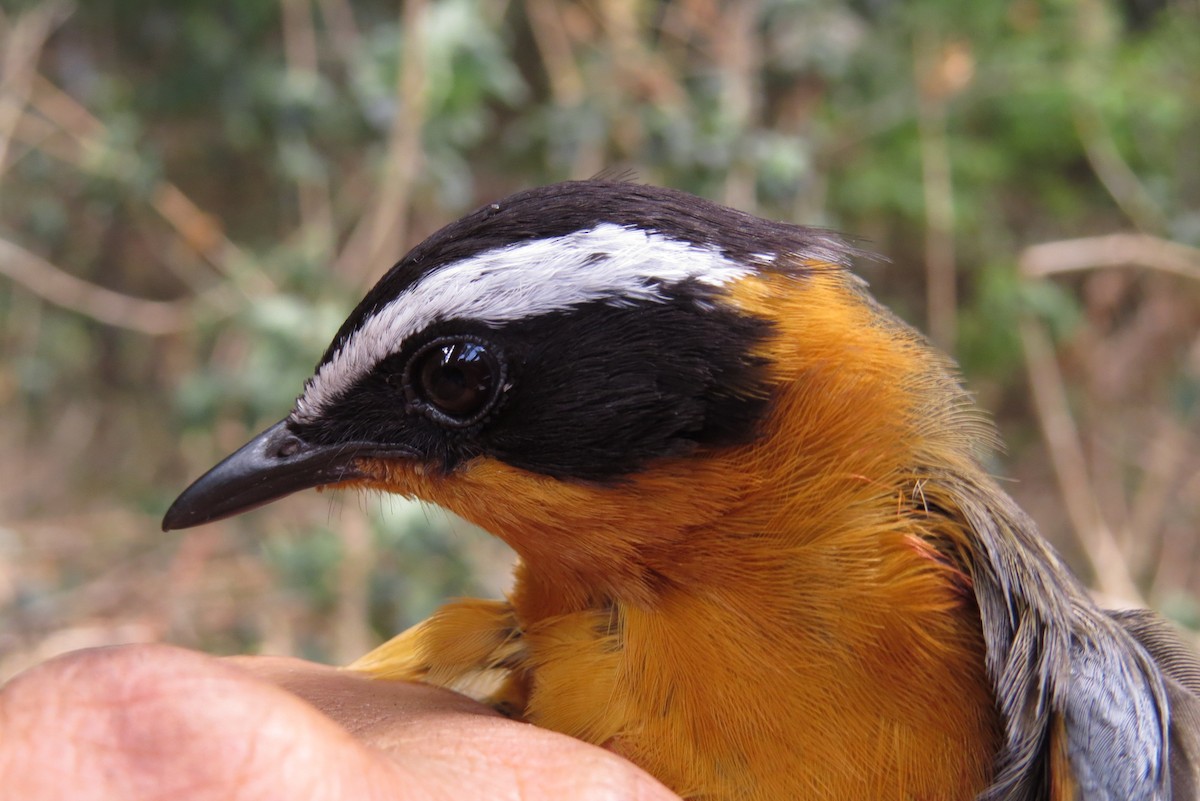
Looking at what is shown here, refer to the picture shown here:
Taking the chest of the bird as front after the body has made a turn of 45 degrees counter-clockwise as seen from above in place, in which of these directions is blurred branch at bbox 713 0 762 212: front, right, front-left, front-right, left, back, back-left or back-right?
back-right

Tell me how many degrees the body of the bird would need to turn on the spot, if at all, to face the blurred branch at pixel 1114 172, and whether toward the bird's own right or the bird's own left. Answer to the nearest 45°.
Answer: approximately 135° to the bird's own right

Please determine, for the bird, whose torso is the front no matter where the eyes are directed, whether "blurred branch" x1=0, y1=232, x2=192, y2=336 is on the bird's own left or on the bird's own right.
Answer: on the bird's own right

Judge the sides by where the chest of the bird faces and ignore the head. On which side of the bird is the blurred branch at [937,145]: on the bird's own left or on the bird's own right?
on the bird's own right

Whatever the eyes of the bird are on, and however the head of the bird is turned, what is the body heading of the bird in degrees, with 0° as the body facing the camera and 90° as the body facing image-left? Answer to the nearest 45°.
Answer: approximately 90°

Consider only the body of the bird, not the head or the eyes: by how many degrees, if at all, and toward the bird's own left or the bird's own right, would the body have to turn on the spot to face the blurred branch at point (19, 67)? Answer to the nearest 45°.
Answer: approximately 45° to the bird's own right

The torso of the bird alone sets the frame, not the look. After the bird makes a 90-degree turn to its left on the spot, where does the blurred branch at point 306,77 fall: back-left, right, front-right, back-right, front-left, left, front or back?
back-right

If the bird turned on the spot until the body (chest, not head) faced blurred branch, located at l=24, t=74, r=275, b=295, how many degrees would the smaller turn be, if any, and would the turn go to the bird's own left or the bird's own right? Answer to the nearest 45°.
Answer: approximately 45° to the bird's own right

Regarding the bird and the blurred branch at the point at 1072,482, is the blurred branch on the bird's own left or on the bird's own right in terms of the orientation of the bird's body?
on the bird's own right

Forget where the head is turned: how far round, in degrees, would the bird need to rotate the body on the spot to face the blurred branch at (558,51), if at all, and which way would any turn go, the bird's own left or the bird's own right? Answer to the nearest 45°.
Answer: approximately 90° to the bird's own right

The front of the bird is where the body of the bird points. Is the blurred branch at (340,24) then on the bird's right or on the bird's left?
on the bird's right
